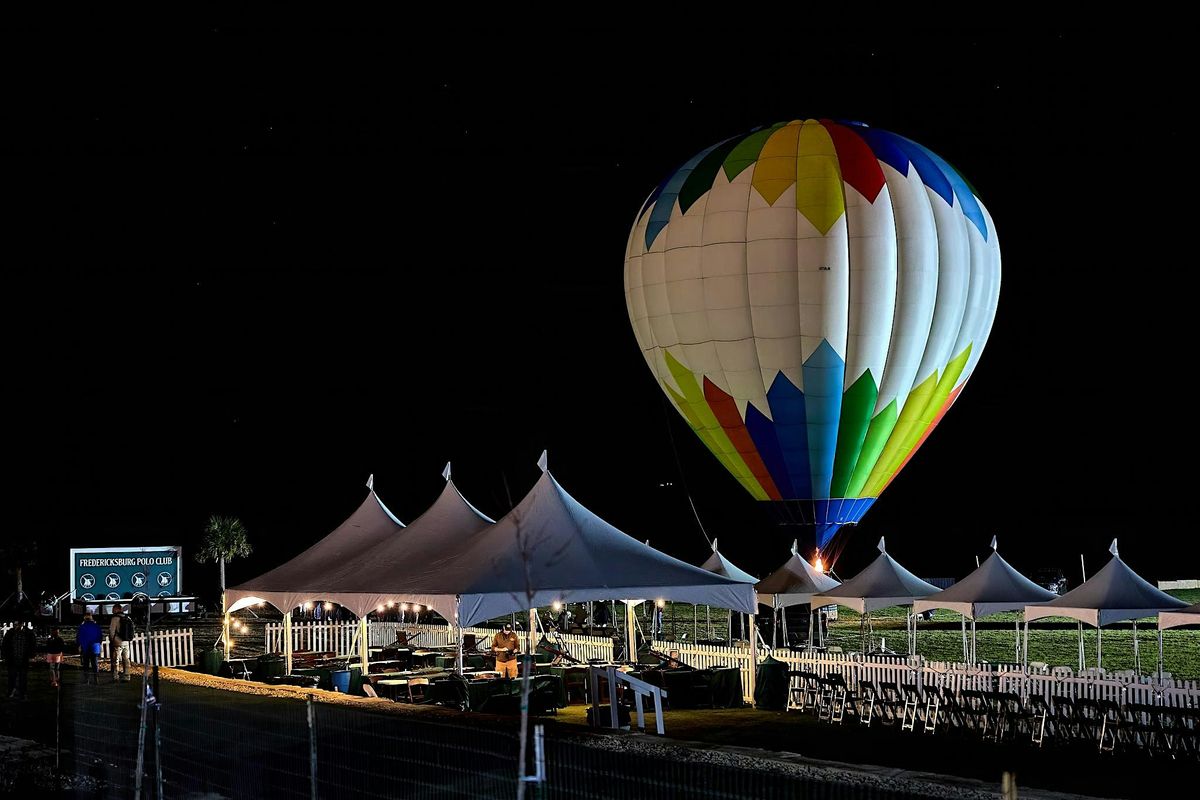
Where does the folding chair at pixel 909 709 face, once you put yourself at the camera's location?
facing away from the viewer and to the right of the viewer

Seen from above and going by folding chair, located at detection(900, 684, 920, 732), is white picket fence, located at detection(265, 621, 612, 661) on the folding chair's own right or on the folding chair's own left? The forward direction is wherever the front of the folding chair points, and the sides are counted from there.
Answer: on the folding chair's own left

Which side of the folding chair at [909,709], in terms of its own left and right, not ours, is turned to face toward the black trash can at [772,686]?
left

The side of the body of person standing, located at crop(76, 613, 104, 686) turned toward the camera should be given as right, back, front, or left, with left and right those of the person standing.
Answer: back

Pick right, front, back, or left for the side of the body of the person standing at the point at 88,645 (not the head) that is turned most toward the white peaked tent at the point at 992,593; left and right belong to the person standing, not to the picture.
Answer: right

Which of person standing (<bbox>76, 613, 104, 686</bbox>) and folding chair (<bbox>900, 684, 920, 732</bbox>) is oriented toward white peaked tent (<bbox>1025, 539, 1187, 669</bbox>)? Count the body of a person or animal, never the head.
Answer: the folding chair

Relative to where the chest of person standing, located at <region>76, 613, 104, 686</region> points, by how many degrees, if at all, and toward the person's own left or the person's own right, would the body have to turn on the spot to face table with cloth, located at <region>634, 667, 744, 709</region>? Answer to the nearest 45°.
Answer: approximately 135° to the person's own right
